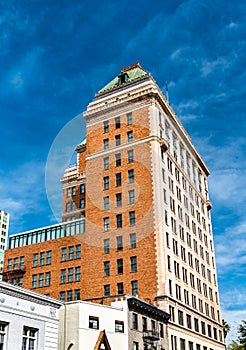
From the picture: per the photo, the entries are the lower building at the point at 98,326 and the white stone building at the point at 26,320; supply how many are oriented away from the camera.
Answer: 0

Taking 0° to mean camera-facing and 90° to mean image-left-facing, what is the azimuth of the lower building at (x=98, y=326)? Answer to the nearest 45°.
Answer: approximately 315°

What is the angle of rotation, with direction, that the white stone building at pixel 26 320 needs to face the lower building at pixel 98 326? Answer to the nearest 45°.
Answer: approximately 90° to its left

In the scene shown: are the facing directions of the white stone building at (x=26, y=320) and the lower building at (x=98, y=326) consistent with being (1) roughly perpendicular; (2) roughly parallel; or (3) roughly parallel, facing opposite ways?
roughly parallel

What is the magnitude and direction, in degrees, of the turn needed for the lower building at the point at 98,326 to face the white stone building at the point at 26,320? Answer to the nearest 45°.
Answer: approximately 90° to its right

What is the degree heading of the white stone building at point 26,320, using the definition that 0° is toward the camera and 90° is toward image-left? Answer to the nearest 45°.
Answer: approximately 315°
